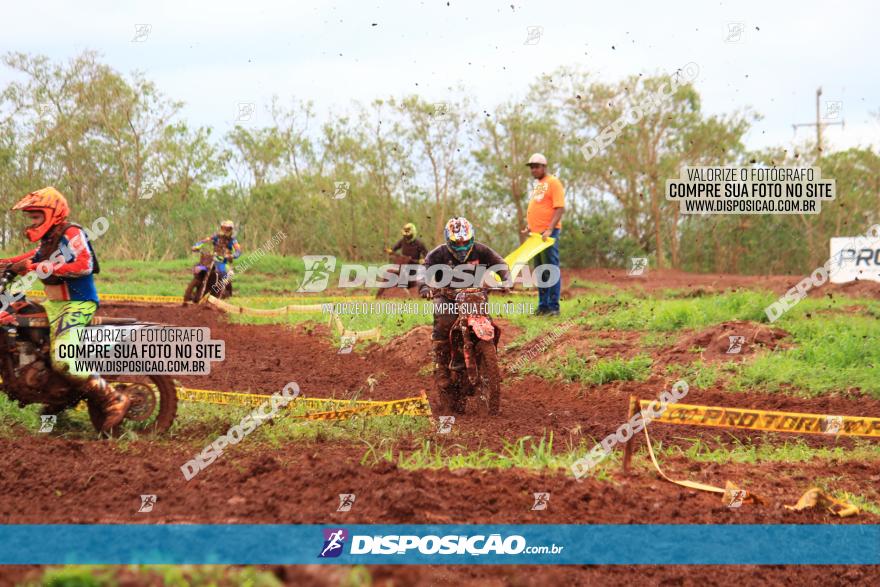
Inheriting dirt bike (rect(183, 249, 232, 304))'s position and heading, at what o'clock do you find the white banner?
The white banner is roughly at 8 o'clock from the dirt bike.

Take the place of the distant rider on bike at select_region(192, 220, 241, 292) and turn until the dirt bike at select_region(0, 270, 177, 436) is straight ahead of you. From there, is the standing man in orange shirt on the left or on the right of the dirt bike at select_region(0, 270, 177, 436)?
left

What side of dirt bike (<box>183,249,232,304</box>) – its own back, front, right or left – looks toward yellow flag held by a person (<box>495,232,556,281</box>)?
left

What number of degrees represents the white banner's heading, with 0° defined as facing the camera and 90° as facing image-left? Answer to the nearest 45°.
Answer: approximately 0°

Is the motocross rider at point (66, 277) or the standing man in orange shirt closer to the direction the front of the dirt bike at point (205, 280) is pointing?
the motocross rider
